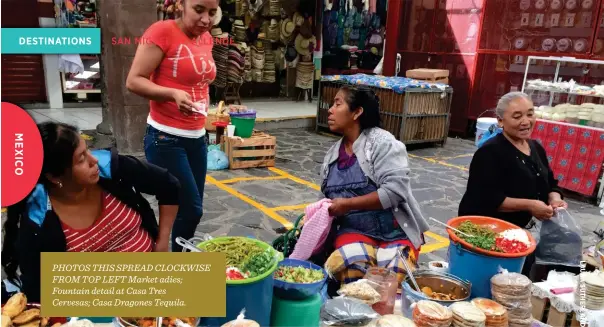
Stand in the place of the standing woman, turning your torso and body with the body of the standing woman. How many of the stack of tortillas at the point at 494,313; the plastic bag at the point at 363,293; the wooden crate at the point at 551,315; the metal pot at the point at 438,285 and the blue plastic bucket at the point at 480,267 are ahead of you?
5

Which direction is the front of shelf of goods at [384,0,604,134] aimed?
toward the camera

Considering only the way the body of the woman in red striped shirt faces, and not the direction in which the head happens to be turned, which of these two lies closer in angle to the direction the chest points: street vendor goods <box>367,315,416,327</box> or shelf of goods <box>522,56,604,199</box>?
the street vendor goods

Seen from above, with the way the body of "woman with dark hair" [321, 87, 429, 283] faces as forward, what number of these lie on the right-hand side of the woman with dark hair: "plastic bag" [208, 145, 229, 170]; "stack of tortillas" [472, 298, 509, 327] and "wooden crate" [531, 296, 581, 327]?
1

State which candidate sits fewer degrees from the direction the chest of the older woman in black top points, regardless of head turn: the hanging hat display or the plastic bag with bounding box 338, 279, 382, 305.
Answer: the plastic bag

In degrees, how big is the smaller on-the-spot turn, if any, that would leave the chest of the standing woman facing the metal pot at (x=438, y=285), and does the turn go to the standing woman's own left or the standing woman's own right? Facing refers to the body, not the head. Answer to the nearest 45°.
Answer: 0° — they already face it

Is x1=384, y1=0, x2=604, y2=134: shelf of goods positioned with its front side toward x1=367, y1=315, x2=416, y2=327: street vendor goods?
yes

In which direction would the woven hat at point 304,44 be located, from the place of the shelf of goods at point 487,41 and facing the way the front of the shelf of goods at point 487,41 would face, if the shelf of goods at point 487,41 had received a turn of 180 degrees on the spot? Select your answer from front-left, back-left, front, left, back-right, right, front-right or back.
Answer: left

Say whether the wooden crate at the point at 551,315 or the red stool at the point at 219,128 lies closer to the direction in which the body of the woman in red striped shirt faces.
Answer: the wooden crate

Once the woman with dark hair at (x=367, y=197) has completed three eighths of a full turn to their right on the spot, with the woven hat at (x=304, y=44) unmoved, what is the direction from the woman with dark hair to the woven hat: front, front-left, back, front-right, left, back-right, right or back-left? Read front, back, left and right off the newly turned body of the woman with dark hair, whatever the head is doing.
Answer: front

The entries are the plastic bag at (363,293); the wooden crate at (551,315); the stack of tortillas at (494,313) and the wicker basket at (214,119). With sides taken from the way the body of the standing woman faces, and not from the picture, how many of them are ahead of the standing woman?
3

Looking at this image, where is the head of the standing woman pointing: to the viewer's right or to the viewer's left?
to the viewer's right

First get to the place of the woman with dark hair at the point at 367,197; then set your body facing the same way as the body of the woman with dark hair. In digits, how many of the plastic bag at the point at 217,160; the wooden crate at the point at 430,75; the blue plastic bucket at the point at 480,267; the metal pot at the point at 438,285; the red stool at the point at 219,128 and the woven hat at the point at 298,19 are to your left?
2

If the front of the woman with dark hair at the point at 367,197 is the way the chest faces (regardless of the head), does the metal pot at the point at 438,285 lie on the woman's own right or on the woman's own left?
on the woman's own left

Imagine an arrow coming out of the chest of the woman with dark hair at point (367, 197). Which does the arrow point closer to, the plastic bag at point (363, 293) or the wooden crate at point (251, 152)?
the plastic bag

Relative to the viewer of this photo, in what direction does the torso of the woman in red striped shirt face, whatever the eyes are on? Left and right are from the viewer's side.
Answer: facing the viewer and to the right of the viewer

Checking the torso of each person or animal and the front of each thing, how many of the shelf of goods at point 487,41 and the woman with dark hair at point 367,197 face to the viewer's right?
0

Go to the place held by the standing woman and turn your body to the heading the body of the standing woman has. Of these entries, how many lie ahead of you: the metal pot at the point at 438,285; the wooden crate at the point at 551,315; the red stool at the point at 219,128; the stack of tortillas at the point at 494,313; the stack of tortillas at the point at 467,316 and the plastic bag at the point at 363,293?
5

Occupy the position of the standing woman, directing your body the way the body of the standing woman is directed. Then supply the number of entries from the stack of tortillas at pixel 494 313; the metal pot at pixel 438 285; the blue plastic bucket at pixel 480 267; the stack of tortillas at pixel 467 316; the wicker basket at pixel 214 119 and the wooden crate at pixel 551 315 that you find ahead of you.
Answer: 5

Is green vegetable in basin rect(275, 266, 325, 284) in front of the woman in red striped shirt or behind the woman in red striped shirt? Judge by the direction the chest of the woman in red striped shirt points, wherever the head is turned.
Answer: in front

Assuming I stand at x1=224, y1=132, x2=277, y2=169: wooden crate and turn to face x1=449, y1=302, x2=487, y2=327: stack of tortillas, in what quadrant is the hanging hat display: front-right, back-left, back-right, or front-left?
back-left
